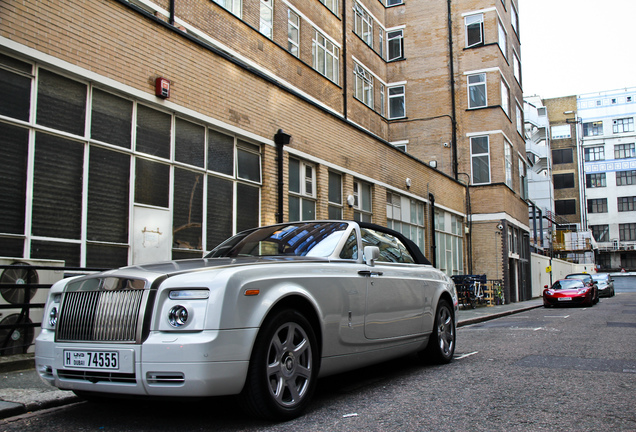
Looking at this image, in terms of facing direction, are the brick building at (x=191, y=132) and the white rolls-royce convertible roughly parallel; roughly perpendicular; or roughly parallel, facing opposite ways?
roughly perpendicular

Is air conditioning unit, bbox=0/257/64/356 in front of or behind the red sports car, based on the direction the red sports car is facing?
in front

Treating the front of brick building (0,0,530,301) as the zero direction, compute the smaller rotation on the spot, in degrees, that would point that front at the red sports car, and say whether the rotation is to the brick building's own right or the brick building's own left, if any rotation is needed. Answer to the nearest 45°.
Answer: approximately 90° to the brick building's own left

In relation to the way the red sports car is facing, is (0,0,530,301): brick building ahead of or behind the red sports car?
ahead

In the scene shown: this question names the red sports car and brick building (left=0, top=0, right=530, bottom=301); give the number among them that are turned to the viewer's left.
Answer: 0

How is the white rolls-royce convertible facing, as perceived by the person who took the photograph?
facing the viewer and to the left of the viewer

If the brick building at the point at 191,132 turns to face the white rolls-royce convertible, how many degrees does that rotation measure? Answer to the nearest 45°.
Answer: approximately 45° to its right

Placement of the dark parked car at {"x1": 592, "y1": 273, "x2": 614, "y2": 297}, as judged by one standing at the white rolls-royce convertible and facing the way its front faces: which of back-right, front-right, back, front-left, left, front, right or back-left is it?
back

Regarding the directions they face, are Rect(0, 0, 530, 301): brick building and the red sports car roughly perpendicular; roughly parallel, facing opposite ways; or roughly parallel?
roughly perpendicular

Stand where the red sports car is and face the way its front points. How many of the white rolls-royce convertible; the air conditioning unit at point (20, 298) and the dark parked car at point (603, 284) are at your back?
1

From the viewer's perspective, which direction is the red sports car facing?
toward the camera

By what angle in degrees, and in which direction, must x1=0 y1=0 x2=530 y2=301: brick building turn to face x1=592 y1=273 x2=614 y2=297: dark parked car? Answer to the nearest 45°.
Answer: approximately 90° to its left

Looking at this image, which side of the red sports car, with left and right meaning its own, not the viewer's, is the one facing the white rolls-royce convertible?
front
